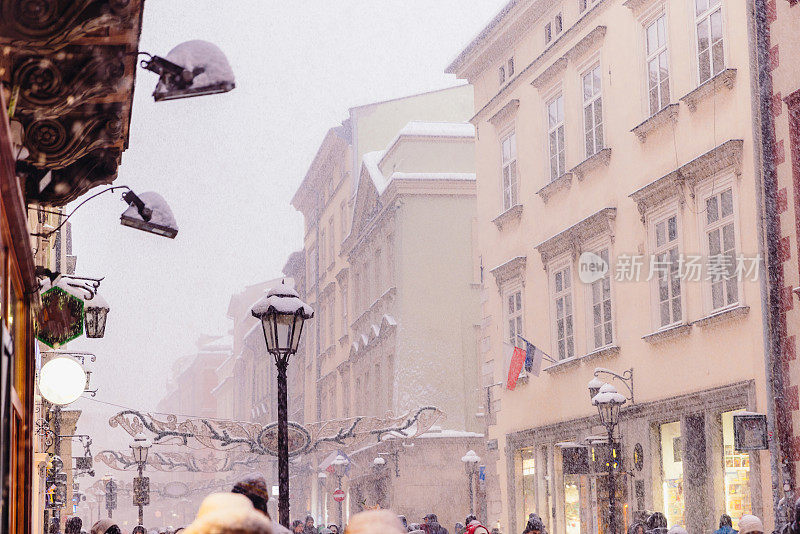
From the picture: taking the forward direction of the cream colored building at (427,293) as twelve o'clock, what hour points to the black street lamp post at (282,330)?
The black street lamp post is roughly at 9 o'clock from the cream colored building.

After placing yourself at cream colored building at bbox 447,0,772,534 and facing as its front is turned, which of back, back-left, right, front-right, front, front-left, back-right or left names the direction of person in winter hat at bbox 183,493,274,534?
front-left

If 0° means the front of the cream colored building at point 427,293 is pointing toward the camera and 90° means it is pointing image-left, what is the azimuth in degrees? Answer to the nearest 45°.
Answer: approximately 90°

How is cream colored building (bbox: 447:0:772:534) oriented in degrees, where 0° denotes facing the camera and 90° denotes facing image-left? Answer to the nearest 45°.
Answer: approximately 45°

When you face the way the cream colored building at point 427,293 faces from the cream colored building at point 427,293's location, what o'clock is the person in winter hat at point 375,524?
The person in winter hat is roughly at 9 o'clock from the cream colored building.

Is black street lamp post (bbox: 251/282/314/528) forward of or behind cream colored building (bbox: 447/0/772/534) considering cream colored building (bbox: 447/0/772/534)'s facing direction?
forward

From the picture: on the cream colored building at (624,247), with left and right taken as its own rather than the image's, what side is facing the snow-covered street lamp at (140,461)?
right
